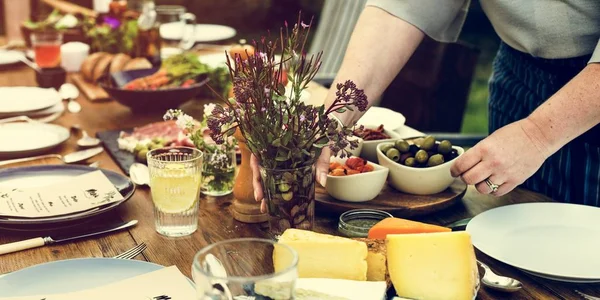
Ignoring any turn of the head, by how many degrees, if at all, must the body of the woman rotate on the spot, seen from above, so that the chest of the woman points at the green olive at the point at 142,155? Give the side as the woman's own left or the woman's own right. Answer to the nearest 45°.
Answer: approximately 45° to the woman's own right

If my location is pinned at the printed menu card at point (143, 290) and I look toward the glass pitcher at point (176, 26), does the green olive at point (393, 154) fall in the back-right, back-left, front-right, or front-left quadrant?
front-right

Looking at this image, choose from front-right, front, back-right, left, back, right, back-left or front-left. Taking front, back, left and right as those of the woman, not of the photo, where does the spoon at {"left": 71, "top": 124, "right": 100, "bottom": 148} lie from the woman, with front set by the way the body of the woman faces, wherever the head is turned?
front-right

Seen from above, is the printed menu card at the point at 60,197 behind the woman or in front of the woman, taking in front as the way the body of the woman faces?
in front

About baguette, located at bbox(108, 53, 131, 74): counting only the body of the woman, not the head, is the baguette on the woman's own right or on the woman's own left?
on the woman's own right

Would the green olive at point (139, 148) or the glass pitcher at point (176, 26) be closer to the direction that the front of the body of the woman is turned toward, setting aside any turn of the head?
the green olive

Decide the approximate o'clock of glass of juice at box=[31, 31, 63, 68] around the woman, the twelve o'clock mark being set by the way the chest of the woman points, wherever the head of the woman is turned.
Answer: The glass of juice is roughly at 2 o'clock from the woman.

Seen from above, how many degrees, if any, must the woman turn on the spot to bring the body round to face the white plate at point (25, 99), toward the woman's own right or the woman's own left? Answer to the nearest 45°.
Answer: approximately 45° to the woman's own right

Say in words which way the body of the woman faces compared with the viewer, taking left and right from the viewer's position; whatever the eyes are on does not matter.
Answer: facing the viewer and to the left of the viewer

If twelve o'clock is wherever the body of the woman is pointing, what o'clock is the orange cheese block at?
The orange cheese block is roughly at 11 o'clock from the woman.

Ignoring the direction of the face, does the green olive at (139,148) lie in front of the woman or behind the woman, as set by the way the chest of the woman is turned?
in front

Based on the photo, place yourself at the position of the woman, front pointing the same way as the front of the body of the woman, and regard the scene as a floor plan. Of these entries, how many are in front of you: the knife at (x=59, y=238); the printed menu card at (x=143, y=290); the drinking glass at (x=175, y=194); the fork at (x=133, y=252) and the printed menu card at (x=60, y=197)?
5

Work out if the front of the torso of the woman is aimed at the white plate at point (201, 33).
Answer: no

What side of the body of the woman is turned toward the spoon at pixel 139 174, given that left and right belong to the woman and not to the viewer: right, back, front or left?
front

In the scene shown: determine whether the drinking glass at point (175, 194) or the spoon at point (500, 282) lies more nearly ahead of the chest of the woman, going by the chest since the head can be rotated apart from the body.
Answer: the drinking glass

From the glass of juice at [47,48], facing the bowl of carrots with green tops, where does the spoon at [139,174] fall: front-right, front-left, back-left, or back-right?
front-right

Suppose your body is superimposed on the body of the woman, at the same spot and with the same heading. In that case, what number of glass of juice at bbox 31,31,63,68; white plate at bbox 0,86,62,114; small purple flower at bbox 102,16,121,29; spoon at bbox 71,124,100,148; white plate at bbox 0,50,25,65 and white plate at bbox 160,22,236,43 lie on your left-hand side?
0

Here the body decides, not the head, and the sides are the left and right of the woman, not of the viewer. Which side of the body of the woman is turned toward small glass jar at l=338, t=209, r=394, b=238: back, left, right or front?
front

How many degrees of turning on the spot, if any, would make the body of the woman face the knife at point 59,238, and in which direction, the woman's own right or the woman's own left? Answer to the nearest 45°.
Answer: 0° — they already face it
